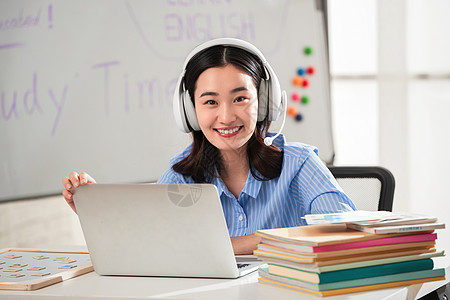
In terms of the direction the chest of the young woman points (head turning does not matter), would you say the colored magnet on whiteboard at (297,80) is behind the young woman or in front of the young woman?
behind

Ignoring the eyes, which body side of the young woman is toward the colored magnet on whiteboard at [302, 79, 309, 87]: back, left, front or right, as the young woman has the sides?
back

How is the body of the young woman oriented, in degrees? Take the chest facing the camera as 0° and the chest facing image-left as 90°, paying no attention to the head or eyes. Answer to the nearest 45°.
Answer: approximately 0°

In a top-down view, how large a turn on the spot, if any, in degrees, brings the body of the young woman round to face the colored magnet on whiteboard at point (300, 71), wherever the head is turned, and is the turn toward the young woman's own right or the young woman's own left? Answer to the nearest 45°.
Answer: approximately 180°

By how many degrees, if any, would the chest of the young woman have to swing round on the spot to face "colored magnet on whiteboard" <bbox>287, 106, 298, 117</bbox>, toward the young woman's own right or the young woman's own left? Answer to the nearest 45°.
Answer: approximately 180°

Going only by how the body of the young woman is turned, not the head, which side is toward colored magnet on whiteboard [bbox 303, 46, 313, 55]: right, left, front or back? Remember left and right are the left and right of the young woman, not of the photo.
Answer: back
